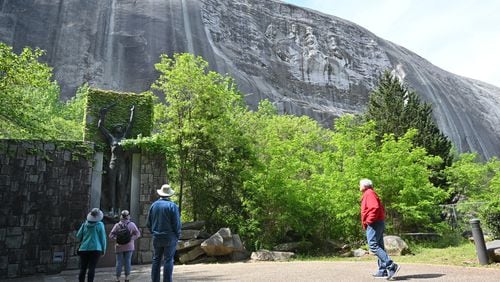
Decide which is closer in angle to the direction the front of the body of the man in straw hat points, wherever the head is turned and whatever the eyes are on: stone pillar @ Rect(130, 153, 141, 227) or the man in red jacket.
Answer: the stone pillar

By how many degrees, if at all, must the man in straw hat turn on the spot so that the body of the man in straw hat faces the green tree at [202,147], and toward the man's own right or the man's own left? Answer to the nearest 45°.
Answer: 0° — they already face it

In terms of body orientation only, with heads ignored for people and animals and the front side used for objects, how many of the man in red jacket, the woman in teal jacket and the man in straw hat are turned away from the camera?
2

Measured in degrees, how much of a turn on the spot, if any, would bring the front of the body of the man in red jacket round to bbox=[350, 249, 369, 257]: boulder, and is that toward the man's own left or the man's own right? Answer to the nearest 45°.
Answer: approximately 90° to the man's own right

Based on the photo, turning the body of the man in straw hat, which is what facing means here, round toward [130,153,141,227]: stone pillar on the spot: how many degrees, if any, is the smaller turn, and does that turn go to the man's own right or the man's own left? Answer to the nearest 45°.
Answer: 0° — they already face it

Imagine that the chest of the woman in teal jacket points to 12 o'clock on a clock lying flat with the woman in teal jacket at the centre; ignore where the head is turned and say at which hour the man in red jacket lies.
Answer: The man in red jacket is roughly at 4 o'clock from the woman in teal jacket.

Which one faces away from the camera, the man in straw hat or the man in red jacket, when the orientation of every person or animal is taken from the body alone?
the man in straw hat

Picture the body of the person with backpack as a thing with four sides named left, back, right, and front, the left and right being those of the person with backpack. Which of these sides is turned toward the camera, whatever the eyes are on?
back

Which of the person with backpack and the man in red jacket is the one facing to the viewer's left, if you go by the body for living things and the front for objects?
the man in red jacket

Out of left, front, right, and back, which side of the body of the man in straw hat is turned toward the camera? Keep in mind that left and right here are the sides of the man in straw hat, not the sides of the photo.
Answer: back

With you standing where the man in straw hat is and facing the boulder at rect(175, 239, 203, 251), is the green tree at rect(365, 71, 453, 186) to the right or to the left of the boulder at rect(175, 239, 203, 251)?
right

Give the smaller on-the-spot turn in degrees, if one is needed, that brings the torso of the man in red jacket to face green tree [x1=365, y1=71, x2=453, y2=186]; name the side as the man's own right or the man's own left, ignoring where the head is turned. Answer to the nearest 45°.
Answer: approximately 90° to the man's own right

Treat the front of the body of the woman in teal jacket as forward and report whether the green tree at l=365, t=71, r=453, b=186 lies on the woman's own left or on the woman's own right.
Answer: on the woman's own right

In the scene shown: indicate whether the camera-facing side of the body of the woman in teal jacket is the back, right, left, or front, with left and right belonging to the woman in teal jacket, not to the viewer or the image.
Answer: back

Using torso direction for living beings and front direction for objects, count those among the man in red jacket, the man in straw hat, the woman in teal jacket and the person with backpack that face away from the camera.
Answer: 3

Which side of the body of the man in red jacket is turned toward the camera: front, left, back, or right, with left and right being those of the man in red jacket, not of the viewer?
left
